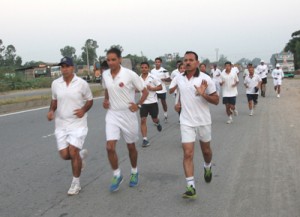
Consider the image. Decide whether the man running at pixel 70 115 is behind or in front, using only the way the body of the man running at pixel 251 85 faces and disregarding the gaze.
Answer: in front

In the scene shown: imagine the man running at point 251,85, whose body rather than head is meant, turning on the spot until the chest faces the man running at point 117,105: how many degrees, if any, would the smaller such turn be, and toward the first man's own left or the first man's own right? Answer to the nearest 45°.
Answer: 0° — they already face them

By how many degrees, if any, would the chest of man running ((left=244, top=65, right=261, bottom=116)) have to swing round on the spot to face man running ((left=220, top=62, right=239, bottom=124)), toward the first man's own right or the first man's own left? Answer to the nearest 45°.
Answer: approximately 45° to the first man's own right

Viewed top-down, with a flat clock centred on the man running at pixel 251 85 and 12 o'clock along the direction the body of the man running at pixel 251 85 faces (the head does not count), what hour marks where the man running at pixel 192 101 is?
the man running at pixel 192 101 is roughly at 12 o'clock from the man running at pixel 251 85.

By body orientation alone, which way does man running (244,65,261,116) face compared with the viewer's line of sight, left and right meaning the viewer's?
facing the viewer

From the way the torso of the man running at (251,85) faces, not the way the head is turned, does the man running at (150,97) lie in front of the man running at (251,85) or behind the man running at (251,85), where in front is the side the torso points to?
in front

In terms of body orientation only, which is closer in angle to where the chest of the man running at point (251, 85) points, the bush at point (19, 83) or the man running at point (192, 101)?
the man running

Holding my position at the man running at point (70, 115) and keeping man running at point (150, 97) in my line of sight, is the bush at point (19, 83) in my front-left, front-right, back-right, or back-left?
front-left

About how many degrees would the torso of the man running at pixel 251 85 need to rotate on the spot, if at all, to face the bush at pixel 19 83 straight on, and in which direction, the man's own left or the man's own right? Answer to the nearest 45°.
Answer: approximately 135° to the man's own right
